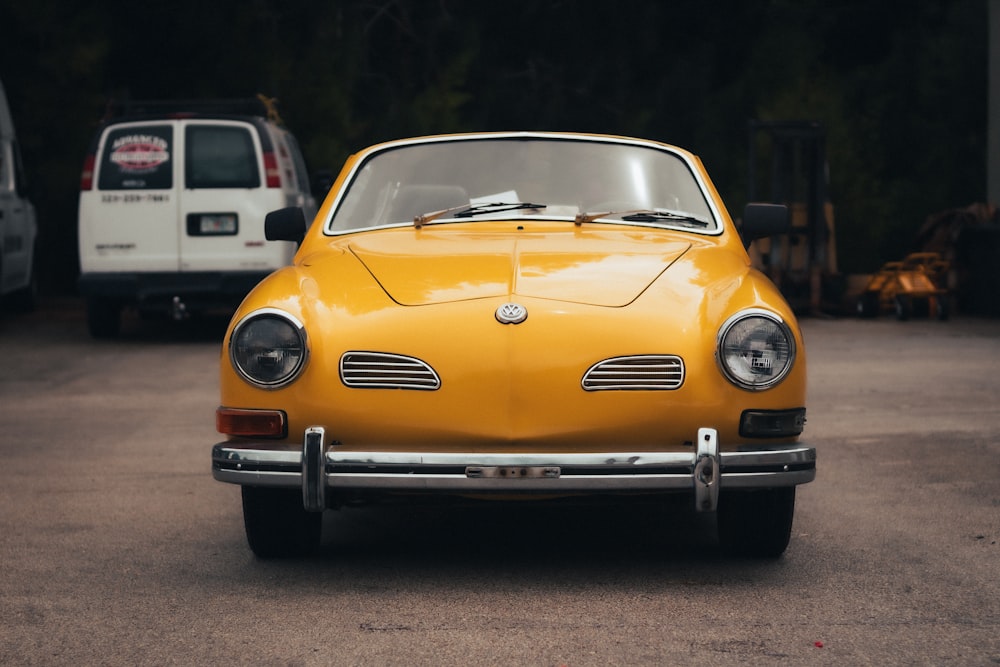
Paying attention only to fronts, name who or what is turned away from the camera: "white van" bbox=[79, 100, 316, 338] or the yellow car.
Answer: the white van

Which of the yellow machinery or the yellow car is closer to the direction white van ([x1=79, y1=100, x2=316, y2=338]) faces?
the yellow machinery

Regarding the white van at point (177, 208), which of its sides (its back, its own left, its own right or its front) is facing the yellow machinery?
right

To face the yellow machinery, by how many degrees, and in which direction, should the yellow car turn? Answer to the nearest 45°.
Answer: approximately 180°

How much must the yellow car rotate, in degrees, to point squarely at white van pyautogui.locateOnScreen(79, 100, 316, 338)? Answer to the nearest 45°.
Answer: approximately 180°

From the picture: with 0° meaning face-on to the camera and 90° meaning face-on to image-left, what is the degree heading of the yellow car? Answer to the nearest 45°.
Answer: approximately 0°

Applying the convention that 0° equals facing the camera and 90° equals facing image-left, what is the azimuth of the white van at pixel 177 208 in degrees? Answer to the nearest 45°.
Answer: approximately 180°

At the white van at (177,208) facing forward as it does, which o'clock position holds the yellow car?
The yellow car is roughly at 6 o'clock from the white van.

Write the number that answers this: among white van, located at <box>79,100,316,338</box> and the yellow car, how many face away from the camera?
1

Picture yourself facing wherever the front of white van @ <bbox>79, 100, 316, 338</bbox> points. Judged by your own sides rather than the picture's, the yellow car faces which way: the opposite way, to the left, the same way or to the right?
the opposite way

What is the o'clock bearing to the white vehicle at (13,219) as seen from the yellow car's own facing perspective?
The white vehicle is roughly at 5 o'clock from the yellow car.
